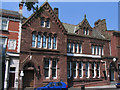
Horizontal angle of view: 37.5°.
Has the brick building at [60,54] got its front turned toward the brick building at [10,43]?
no

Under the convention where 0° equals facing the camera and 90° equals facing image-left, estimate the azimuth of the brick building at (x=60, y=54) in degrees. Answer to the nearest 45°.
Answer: approximately 315°
